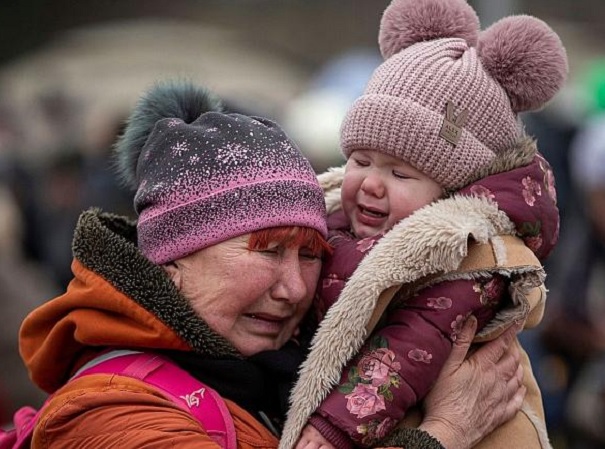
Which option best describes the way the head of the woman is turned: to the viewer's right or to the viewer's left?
to the viewer's right

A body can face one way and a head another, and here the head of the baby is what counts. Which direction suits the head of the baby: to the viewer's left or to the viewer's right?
to the viewer's left

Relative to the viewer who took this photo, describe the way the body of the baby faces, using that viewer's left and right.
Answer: facing the viewer and to the left of the viewer
